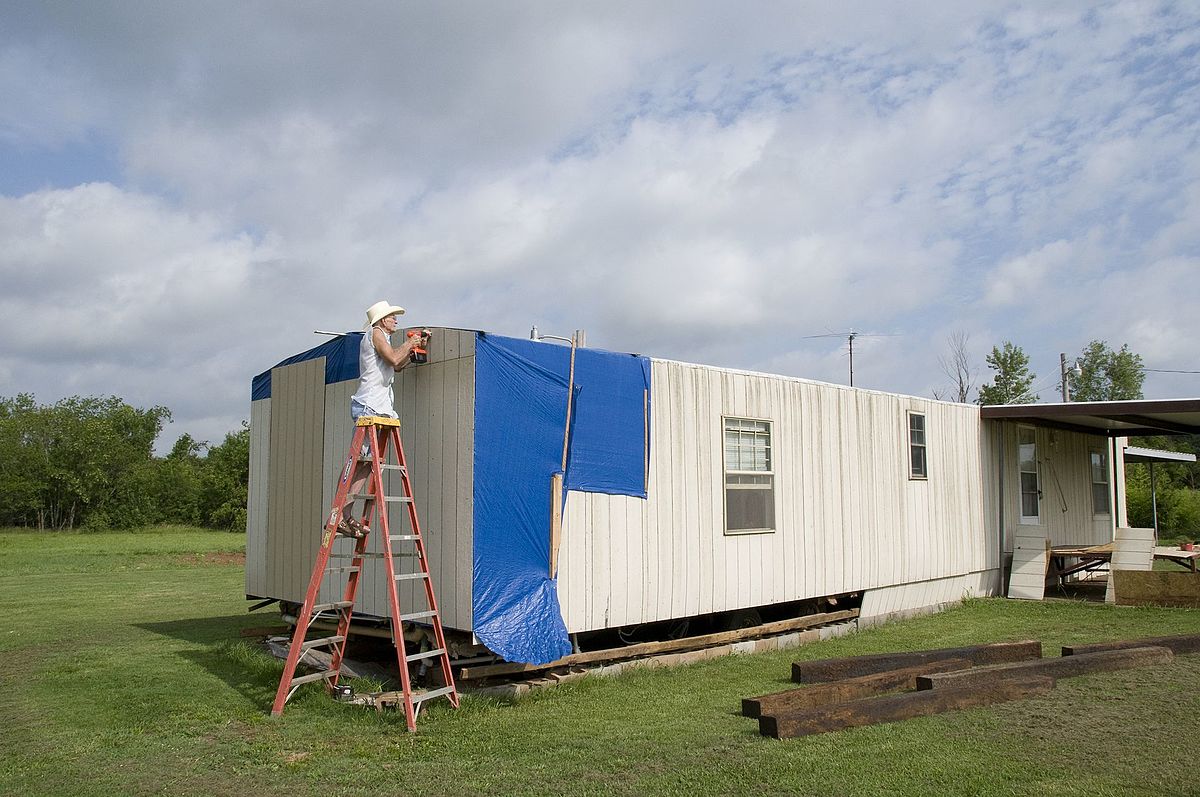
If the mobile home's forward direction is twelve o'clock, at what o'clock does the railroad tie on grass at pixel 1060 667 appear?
The railroad tie on grass is roughly at 11 o'clock from the mobile home.

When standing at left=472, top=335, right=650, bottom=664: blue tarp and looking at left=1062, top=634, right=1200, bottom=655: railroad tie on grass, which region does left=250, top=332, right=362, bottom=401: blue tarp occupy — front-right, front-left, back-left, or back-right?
back-left

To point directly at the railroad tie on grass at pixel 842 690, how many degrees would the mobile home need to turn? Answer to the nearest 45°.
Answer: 0° — it already faces it

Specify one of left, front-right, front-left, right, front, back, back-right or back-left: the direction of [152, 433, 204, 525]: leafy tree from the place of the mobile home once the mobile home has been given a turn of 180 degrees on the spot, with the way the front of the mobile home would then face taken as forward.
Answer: front

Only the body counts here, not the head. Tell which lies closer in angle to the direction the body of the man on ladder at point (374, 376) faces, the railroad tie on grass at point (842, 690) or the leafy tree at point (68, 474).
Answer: the railroad tie on grass

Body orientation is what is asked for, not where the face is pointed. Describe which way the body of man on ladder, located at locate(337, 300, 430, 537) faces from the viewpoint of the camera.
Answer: to the viewer's right

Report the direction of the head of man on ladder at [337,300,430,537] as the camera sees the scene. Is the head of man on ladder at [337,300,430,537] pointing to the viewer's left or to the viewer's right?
to the viewer's right

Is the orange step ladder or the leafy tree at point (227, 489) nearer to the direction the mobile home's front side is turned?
the orange step ladder

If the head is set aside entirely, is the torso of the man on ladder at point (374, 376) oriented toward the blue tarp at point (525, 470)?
yes

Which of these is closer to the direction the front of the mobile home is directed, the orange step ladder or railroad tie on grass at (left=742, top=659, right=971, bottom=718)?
the railroad tie on grass

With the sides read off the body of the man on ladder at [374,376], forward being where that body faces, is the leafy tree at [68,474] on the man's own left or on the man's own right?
on the man's own left
